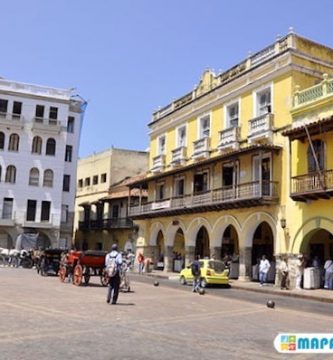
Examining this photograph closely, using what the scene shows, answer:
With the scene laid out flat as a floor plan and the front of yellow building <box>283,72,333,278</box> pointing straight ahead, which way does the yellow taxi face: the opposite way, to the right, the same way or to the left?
to the right

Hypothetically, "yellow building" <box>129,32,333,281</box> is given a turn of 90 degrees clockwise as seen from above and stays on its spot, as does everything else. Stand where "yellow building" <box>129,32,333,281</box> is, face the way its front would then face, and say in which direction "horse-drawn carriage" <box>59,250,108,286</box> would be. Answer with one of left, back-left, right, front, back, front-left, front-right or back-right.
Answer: left

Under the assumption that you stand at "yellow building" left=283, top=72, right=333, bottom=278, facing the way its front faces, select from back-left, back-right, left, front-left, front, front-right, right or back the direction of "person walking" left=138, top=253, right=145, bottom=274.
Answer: right

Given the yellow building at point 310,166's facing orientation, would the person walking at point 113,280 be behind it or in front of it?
in front

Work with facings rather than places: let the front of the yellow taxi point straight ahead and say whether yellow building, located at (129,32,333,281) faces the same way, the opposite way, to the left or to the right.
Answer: to the left

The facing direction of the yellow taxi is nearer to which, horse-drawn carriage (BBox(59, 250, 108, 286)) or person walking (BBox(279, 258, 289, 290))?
the horse-drawn carriage

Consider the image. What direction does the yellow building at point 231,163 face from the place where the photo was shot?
facing the viewer and to the left of the viewer
